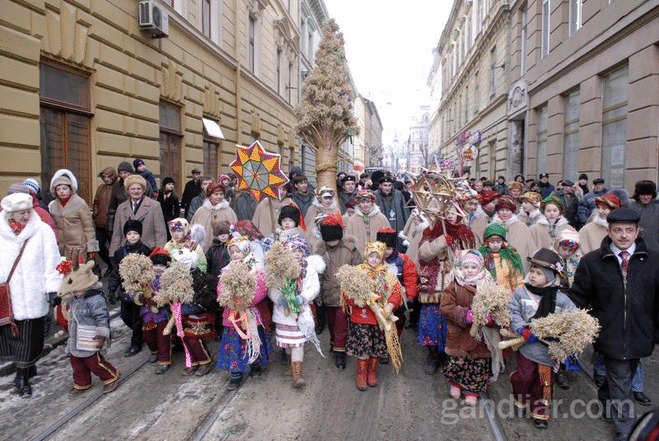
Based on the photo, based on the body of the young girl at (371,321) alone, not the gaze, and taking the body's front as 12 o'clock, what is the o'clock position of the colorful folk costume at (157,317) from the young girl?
The colorful folk costume is roughly at 3 o'clock from the young girl.

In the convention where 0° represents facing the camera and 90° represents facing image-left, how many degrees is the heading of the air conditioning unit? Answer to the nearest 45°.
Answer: approximately 315°

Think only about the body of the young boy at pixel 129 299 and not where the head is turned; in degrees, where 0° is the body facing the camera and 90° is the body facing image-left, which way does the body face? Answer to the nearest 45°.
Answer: approximately 0°

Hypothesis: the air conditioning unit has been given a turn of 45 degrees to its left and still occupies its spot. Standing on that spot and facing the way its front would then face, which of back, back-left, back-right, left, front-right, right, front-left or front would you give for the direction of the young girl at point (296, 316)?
right

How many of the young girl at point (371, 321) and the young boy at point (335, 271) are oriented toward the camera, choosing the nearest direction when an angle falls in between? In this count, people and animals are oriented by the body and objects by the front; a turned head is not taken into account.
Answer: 2

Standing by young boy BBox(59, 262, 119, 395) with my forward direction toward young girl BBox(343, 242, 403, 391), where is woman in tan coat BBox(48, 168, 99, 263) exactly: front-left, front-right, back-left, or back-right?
back-left

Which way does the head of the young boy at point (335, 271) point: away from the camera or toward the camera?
toward the camera

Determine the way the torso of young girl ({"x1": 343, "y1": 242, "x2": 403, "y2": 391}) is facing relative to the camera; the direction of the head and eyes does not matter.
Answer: toward the camera

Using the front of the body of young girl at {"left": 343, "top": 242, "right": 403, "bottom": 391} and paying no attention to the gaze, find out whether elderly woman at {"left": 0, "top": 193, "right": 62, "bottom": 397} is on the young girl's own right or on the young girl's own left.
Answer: on the young girl's own right

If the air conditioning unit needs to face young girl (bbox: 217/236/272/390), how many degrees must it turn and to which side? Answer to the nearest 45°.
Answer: approximately 45° to its right
